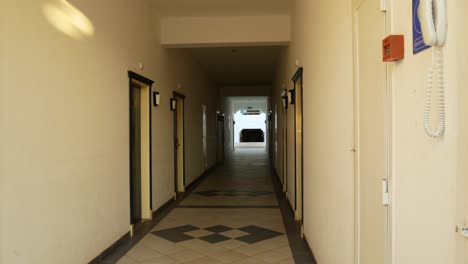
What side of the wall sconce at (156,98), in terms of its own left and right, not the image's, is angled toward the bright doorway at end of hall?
left

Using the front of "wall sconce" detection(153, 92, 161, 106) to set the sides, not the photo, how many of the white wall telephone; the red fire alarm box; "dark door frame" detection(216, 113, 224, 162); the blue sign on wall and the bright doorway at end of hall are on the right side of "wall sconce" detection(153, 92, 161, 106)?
3

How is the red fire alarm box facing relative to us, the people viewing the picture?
facing the viewer and to the left of the viewer

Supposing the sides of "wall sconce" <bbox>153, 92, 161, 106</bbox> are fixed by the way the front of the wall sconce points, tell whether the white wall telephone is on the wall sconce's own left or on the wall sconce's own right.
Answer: on the wall sconce's own right

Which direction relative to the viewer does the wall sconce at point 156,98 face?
to the viewer's right

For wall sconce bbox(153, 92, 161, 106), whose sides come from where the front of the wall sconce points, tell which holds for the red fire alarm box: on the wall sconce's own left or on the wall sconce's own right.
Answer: on the wall sconce's own right

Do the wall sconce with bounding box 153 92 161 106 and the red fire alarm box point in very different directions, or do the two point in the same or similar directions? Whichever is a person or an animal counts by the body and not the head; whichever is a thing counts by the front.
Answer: very different directions

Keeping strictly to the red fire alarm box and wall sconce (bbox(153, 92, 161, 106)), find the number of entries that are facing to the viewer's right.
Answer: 1

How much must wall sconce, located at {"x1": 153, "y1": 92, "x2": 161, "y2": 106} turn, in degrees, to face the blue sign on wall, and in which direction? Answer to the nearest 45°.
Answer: approximately 90° to its right

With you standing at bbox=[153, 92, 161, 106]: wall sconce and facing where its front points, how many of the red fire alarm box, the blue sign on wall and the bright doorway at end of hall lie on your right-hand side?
2

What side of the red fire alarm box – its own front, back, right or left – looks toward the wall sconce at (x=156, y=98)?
right

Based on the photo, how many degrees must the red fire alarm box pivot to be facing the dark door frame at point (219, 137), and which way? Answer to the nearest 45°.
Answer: approximately 90° to its right
